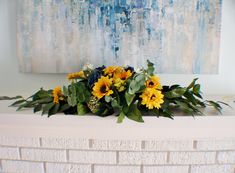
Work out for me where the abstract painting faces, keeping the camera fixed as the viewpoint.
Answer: facing the viewer

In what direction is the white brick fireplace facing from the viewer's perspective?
toward the camera
